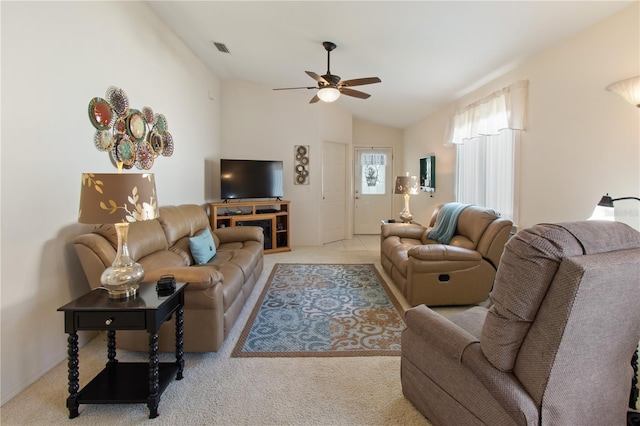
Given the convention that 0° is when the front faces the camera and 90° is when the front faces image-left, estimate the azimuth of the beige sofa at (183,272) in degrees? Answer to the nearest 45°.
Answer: approximately 270°

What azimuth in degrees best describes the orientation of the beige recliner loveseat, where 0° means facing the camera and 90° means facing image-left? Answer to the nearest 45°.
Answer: approximately 90°

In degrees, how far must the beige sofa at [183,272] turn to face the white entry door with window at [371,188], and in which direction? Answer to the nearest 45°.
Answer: approximately 45° to its left

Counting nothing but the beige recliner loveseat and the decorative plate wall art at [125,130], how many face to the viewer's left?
1

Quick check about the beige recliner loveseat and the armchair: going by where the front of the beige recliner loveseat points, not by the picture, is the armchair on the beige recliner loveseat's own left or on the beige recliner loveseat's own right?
on the beige recliner loveseat's own left

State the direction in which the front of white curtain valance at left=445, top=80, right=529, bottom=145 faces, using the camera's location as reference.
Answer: facing the viewer and to the left of the viewer

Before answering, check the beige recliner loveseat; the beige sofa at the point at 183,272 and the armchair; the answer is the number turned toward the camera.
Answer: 0

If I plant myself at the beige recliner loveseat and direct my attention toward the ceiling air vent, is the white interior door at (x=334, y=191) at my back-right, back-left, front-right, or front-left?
front-right

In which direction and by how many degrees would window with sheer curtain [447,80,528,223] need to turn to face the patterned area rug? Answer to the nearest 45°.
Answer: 0° — it already faces it

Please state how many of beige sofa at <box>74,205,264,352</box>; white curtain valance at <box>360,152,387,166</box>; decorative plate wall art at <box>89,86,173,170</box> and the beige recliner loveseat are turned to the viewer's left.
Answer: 1

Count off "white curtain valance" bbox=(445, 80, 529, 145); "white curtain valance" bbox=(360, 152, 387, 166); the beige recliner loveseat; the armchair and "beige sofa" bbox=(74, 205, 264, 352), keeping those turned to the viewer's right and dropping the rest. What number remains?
1

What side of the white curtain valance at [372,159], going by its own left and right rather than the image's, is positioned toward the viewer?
front

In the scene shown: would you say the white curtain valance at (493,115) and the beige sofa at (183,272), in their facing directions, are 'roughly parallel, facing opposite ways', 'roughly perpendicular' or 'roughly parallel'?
roughly parallel, facing opposite ways

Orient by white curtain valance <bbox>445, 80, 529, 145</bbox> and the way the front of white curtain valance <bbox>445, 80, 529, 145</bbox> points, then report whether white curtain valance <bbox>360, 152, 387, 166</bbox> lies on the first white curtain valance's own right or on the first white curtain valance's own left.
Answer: on the first white curtain valance's own right

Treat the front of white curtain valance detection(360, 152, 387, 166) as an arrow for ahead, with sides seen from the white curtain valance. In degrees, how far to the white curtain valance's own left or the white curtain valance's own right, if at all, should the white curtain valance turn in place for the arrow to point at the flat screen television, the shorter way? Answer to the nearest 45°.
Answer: approximately 45° to the white curtain valance's own right

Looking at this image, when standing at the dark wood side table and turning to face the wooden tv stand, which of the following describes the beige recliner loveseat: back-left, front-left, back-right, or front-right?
front-right

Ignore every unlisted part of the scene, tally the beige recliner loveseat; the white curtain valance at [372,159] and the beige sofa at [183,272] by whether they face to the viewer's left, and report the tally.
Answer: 1
